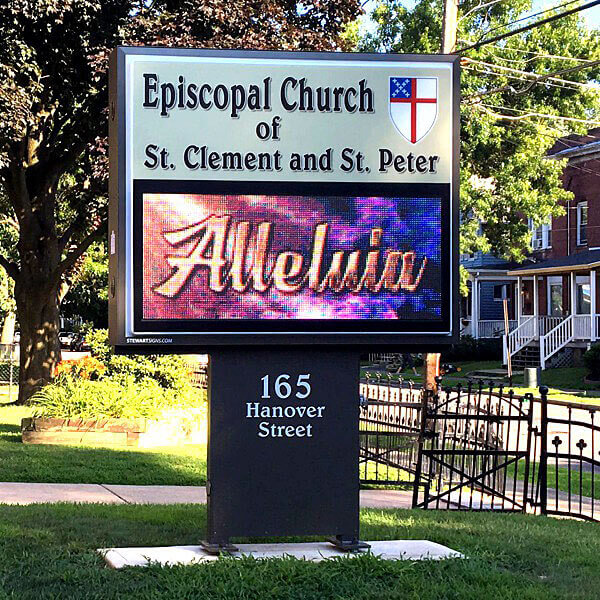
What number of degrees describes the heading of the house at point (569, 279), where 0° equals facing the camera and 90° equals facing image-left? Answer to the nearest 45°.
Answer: approximately 45°

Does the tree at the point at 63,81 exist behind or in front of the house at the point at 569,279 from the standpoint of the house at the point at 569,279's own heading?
in front

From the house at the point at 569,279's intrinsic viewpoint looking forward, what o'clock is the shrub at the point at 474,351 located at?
The shrub is roughly at 3 o'clock from the house.

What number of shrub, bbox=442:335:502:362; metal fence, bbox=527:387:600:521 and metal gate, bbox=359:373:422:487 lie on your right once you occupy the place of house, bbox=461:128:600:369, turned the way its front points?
1

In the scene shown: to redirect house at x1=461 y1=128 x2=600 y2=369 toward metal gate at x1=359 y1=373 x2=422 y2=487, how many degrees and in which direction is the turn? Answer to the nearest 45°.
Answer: approximately 45° to its left

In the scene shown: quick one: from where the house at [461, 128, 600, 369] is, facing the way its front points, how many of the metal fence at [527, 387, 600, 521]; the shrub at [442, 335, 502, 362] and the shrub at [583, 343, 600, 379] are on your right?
1

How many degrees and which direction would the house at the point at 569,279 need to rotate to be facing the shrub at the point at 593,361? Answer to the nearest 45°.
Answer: approximately 45° to its left

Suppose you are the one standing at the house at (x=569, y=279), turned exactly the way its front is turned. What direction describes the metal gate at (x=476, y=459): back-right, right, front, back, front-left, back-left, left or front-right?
front-left

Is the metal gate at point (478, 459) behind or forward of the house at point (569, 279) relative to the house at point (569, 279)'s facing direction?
forward
